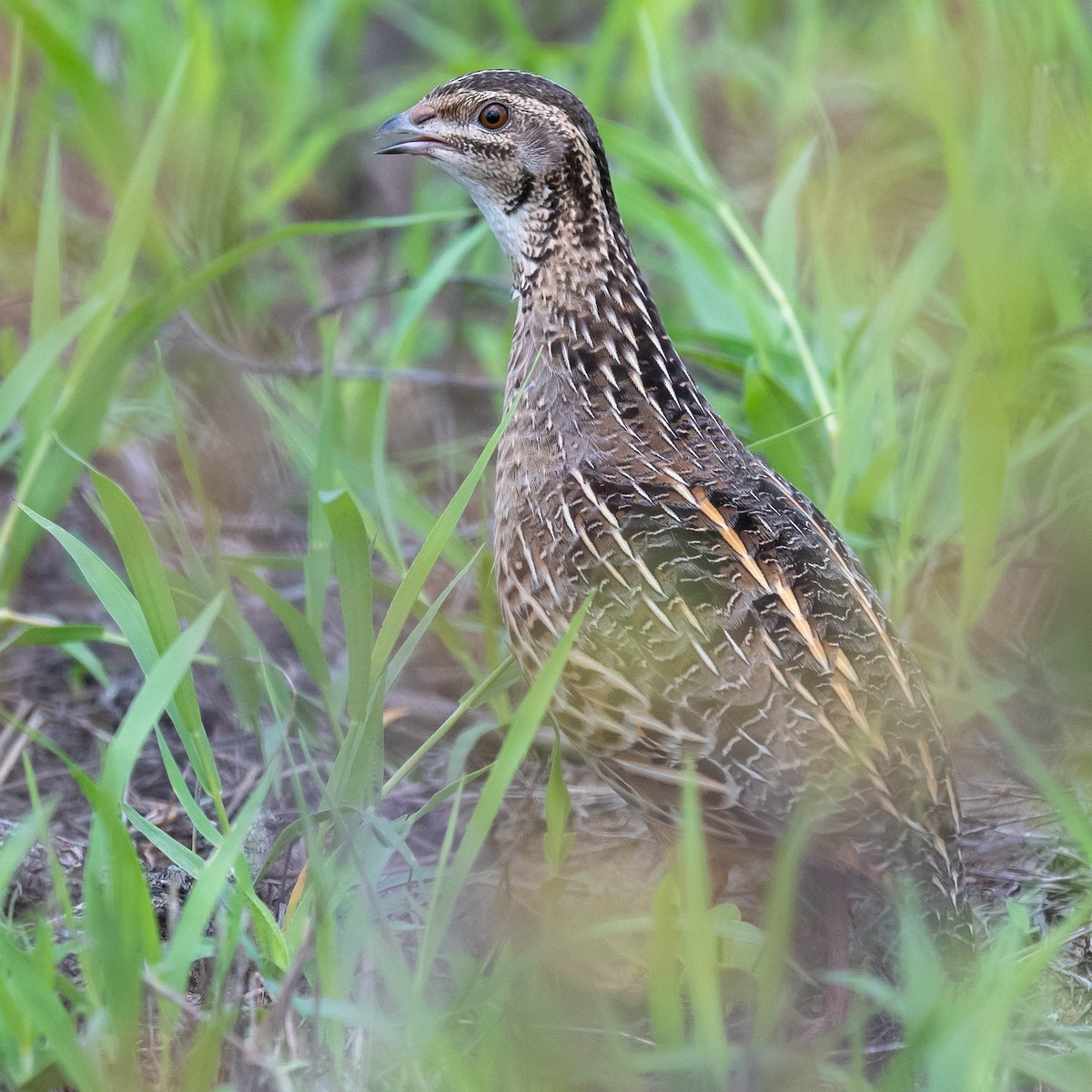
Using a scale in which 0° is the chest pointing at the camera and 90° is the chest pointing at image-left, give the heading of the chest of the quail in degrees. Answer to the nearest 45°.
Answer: approximately 90°

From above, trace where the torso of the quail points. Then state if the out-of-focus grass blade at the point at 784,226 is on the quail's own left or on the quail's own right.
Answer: on the quail's own right

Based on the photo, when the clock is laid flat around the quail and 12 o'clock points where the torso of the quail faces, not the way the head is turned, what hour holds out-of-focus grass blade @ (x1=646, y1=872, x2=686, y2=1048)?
The out-of-focus grass blade is roughly at 9 o'clock from the quail.
